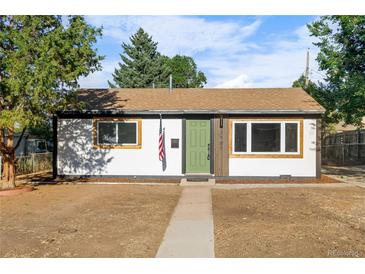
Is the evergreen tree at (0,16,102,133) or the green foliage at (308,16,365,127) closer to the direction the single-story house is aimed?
the evergreen tree

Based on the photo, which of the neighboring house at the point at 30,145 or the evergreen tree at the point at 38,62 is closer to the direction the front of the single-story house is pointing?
the evergreen tree

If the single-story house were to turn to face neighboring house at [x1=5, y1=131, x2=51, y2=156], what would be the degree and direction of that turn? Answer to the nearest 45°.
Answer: approximately 135° to its right

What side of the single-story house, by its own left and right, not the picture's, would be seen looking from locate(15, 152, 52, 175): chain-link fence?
right

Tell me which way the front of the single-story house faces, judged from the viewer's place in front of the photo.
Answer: facing the viewer

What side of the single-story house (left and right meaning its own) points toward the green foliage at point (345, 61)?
left

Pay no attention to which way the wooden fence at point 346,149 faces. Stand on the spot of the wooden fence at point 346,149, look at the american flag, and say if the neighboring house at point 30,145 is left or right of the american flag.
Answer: right

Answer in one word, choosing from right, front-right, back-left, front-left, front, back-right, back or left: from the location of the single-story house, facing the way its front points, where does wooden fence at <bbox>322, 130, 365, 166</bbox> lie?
back-left

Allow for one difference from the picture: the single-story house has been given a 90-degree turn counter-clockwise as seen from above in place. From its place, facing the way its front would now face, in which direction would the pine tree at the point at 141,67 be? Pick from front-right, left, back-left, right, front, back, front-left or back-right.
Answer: left

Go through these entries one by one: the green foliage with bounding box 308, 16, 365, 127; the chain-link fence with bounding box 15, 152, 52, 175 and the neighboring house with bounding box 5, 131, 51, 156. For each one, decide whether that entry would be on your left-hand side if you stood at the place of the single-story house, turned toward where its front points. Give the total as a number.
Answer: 1
